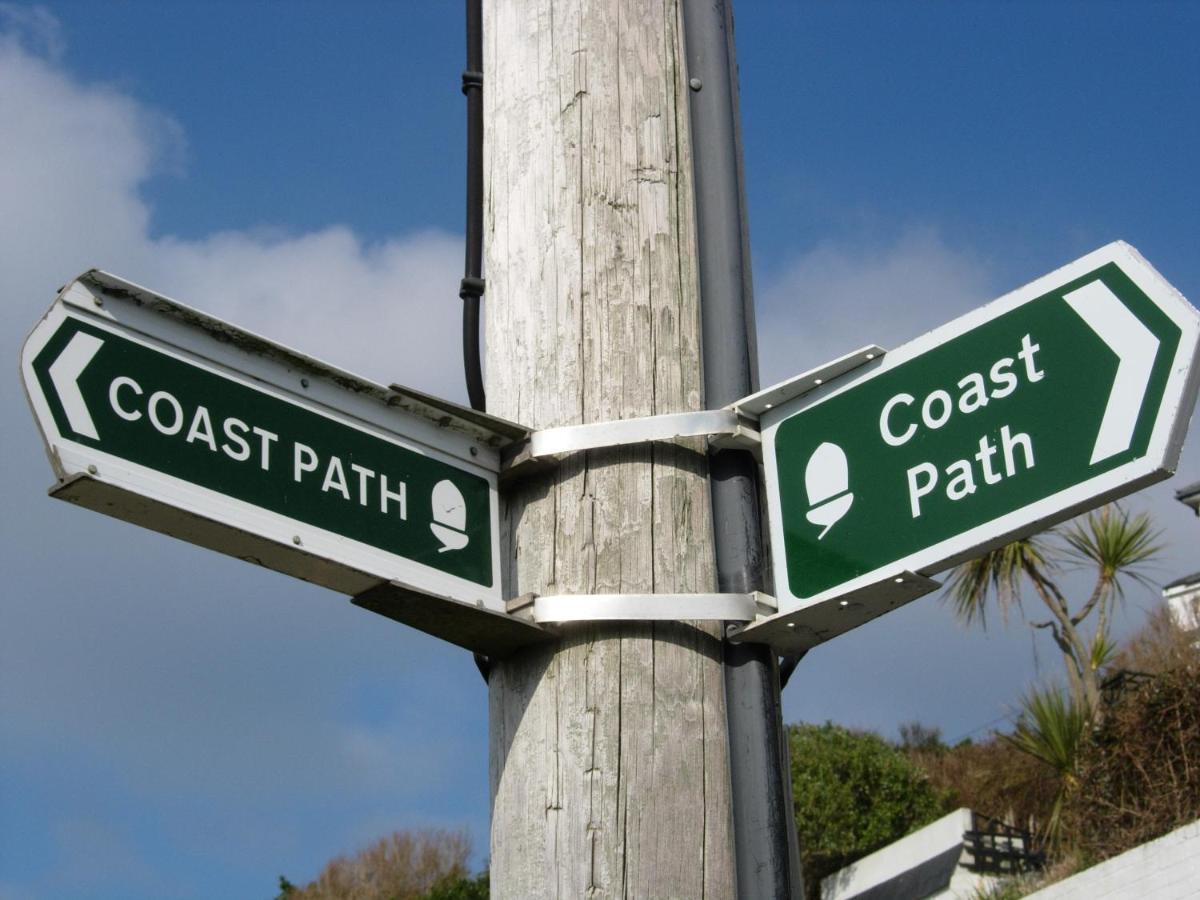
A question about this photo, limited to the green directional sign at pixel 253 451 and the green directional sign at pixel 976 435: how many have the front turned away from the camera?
0

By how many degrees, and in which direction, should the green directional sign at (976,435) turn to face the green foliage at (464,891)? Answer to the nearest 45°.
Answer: approximately 90° to its right

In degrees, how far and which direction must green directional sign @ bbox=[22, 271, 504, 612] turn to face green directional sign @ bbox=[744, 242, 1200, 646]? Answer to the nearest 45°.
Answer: approximately 45° to its left

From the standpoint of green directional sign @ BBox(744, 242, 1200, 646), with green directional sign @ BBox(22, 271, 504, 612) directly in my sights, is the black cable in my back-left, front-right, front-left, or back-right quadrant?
front-right

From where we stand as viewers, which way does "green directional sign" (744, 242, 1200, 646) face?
facing the viewer and to the left of the viewer

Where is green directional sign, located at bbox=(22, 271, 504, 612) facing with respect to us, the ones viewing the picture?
facing the viewer and to the right of the viewer

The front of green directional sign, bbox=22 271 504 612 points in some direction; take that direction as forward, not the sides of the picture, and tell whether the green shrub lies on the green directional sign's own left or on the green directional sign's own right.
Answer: on the green directional sign's own left

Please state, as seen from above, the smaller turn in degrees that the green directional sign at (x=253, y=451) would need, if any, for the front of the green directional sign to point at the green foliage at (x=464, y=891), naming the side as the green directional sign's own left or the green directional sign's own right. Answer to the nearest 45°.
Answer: approximately 135° to the green directional sign's own left

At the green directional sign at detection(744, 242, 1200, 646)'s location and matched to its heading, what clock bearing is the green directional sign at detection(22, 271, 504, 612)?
the green directional sign at detection(22, 271, 504, 612) is roughly at 1 o'clock from the green directional sign at detection(744, 242, 1200, 646).

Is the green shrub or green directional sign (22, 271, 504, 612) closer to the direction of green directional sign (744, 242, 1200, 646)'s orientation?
the green directional sign
